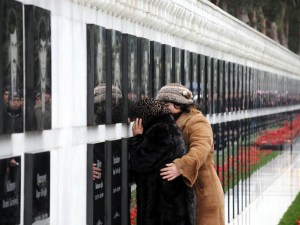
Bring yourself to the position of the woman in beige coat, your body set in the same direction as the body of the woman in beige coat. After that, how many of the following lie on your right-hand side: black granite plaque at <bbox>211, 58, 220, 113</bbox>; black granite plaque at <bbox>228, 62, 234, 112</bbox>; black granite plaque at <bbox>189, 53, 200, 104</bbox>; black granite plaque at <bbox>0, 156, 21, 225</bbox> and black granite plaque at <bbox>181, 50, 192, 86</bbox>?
4

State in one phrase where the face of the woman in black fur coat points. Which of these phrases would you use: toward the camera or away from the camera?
away from the camera

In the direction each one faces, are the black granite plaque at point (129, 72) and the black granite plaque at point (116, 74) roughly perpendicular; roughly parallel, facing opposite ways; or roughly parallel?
roughly parallel

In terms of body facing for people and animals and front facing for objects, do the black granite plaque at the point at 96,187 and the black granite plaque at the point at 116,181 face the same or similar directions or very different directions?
same or similar directions

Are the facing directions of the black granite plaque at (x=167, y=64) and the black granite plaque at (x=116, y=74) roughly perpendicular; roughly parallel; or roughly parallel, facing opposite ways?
roughly parallel

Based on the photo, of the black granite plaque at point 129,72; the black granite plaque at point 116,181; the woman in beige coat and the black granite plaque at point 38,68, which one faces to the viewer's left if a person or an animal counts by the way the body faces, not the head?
the woman in beige coat

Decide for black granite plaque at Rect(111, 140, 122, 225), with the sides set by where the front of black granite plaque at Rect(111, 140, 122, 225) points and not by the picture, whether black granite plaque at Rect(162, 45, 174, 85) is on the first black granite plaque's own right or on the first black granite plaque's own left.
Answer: on the first black granite plaque's own left

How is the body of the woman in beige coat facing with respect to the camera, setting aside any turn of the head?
to the viewer's left

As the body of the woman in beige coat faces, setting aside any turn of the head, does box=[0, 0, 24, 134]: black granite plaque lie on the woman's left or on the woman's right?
on the woman's left

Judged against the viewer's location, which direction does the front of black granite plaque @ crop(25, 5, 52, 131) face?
facing the viewer and to the right of the viewer
